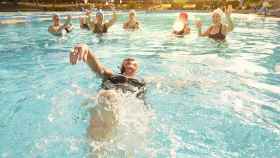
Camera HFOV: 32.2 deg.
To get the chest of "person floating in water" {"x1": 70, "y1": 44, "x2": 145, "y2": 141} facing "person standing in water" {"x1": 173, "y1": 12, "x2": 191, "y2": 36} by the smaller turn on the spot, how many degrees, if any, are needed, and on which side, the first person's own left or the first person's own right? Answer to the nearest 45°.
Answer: approximately 180°

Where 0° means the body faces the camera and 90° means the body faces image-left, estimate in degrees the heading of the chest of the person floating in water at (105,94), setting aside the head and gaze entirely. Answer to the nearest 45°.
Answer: approximately 0°

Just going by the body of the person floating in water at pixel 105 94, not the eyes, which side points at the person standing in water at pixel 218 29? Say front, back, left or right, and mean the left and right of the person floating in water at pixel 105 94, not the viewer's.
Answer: back
